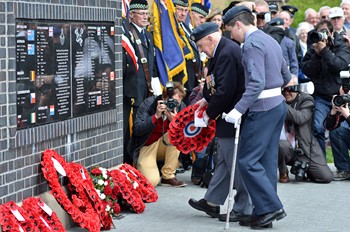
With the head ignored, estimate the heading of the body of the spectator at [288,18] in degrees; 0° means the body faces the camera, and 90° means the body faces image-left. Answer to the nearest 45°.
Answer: approximately 45°

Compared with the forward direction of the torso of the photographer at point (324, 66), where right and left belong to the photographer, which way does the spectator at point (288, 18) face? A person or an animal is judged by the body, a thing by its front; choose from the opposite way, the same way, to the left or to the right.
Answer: the same way

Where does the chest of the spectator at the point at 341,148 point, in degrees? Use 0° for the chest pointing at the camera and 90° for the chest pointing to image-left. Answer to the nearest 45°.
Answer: approximately 45°

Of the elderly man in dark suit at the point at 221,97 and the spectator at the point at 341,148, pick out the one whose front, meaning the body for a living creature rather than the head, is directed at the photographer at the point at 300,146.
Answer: the spectator

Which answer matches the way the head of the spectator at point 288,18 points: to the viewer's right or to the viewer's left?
to the viewer's left

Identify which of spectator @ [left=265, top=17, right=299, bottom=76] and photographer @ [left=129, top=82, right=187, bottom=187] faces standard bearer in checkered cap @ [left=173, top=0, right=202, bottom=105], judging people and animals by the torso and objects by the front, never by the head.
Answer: spectator @ [left=265, top=17, right=299, bottom=76]

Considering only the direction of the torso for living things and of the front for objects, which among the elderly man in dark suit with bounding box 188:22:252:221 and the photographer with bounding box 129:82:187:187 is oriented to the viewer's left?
the elderly man in dark suit

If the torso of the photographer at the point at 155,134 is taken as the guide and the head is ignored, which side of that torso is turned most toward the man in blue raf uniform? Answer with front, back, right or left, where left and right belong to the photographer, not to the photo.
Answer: front

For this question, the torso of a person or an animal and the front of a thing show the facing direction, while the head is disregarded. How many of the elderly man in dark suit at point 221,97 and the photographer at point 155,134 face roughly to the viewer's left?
1

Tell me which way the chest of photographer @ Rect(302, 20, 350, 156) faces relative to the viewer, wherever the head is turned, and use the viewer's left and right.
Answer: facing the viewer and to the left of the viewer

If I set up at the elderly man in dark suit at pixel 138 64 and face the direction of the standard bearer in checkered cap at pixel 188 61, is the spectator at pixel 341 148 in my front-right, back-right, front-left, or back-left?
front-right

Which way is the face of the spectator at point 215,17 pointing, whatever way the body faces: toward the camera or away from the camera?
toward the camera

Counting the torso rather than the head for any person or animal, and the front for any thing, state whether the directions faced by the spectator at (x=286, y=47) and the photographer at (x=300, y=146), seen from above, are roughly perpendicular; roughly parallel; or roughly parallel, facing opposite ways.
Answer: roughly parallel

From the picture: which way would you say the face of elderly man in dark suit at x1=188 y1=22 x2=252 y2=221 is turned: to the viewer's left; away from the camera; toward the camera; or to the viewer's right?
to the viewer's left
